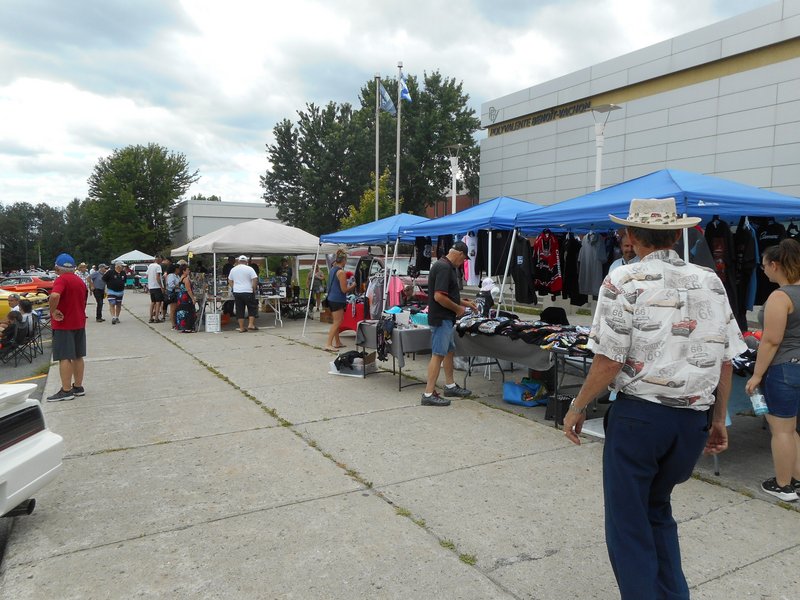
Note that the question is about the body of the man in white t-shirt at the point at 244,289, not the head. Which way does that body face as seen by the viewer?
away from the camera

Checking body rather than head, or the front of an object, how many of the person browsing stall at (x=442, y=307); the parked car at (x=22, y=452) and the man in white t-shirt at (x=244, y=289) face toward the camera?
0

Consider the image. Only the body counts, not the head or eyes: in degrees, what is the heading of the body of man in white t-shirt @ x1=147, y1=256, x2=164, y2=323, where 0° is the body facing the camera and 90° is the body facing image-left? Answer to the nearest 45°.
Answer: approximately 225°

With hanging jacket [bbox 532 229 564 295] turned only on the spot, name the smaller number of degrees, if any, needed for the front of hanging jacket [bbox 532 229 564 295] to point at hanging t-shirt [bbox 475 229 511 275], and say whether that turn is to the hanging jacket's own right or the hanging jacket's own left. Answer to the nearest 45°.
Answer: approximately 135° to the hanging jacket's own right

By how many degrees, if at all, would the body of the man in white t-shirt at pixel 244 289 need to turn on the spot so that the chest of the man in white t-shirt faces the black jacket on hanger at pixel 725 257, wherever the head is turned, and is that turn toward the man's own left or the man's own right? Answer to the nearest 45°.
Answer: approximately 135° to the man's own right

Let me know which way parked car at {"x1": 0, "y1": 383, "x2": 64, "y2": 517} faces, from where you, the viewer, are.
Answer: facing away from the viewer and to the left of the viewer

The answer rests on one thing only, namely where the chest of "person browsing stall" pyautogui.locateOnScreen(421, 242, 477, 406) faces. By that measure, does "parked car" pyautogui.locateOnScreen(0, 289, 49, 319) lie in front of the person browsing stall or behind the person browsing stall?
behind

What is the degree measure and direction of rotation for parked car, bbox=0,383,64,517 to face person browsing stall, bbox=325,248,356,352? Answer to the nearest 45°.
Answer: approximately 90° to its right

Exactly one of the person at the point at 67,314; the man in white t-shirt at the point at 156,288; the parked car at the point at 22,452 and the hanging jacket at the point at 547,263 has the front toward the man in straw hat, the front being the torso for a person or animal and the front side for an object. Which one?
the hanging jacket

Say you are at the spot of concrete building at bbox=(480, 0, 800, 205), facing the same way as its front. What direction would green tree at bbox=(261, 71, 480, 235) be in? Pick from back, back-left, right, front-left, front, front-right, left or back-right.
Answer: right

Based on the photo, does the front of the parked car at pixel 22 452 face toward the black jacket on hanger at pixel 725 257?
no

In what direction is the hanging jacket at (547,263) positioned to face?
toward the camera

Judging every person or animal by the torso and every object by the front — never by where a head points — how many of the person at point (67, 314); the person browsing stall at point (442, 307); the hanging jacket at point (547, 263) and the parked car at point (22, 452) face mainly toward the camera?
1

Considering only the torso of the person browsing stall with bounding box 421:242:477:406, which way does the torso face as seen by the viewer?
to the viewer's right
